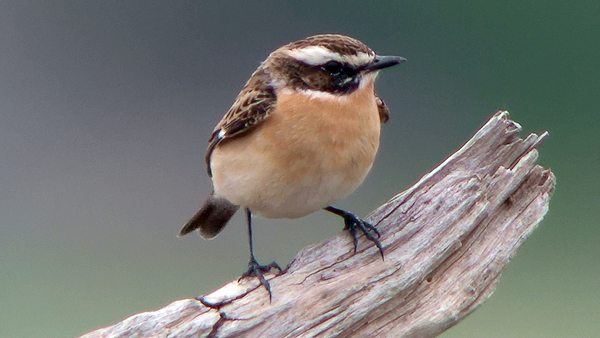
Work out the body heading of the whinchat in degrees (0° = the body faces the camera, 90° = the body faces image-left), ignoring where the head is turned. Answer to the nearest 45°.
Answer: approximately 315°
